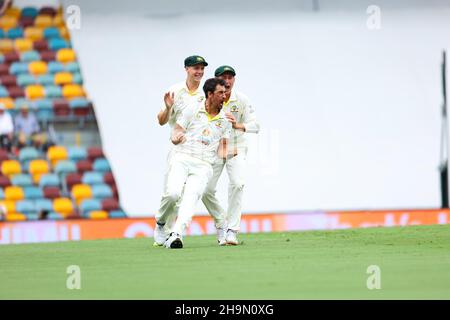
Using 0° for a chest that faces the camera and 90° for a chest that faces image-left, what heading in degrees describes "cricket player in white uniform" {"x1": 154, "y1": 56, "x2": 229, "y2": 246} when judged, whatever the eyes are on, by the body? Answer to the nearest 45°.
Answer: approximately 315°

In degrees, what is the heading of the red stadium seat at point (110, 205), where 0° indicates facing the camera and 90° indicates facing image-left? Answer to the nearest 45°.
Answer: approximately 0°

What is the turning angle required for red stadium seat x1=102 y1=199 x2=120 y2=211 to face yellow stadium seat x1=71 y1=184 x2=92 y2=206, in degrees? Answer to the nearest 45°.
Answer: approximately 135° to its right

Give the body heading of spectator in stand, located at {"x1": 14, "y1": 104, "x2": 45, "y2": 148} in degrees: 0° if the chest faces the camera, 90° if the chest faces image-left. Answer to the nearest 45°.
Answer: approximately 0°

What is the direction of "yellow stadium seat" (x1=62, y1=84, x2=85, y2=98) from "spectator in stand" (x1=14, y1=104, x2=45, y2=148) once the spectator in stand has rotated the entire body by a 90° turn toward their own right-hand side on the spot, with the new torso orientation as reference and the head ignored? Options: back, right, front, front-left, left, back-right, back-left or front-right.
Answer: back-right
